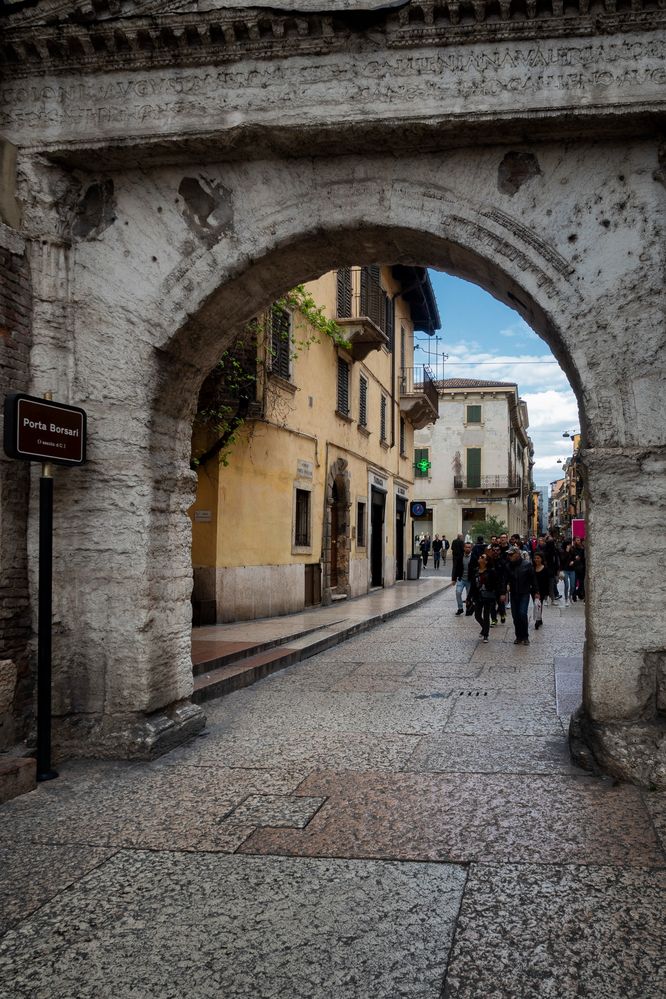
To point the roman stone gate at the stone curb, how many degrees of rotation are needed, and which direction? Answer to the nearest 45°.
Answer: approximately 180°

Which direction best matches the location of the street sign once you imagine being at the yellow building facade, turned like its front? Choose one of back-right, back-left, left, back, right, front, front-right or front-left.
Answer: front-right

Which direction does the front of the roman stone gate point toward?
toward the camera

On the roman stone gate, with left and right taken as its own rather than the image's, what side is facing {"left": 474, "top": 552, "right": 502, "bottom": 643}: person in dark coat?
back

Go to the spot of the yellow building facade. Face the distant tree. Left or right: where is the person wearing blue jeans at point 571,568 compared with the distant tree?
right

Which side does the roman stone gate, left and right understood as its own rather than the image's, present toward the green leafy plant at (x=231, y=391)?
back

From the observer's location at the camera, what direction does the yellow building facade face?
facing the viewer and to the right of the viewer

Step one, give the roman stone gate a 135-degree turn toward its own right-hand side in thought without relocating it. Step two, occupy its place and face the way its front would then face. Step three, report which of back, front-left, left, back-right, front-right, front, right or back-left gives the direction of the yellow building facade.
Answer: front-right

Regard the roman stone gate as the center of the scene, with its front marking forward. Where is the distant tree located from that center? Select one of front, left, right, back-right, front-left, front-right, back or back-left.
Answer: back
